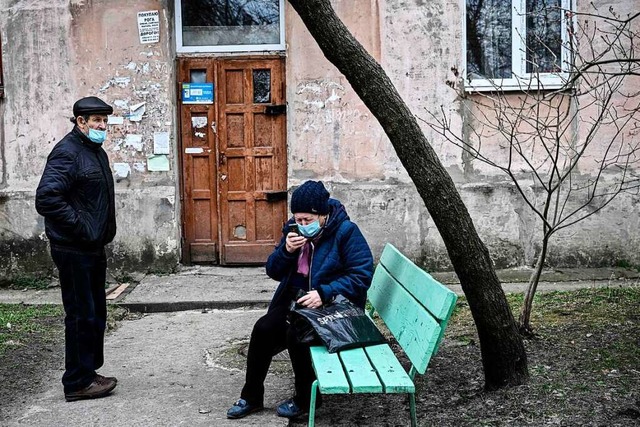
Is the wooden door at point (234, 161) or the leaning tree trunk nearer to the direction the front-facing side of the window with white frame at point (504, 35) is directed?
the leaning tree trunk

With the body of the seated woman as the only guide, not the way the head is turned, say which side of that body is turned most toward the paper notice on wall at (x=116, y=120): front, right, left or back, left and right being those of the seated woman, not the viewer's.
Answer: right

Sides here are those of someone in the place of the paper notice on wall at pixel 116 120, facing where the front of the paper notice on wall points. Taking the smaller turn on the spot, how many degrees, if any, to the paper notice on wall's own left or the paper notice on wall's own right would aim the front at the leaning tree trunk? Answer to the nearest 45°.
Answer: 0° — it already faces it

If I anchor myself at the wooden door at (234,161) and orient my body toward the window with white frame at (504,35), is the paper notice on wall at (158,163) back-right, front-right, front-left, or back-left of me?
back-right

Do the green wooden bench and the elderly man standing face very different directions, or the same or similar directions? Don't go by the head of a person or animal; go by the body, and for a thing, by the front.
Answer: very different directions

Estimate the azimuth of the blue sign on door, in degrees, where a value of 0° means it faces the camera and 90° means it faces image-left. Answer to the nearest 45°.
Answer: approximately 0°

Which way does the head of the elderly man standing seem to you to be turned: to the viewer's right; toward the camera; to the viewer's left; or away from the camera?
to the viewer's right

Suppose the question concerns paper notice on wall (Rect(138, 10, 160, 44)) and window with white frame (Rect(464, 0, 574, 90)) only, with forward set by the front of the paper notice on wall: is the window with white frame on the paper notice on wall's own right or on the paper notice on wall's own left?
on the paper notice on wall's own left

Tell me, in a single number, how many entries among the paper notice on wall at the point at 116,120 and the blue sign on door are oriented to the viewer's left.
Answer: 0

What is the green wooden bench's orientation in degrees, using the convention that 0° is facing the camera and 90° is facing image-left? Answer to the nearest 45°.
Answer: approximately 90°

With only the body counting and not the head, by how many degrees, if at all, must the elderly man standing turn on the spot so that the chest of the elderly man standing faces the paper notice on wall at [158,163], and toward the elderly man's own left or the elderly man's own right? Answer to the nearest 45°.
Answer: approximately 135° to the elderly man's own left

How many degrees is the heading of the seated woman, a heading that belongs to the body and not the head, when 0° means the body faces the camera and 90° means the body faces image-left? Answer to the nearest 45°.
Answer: approximately 45°

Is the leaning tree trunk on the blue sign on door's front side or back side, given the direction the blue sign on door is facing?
on the front side

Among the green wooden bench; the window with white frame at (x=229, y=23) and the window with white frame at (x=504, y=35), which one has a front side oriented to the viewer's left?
the green wooden bench
